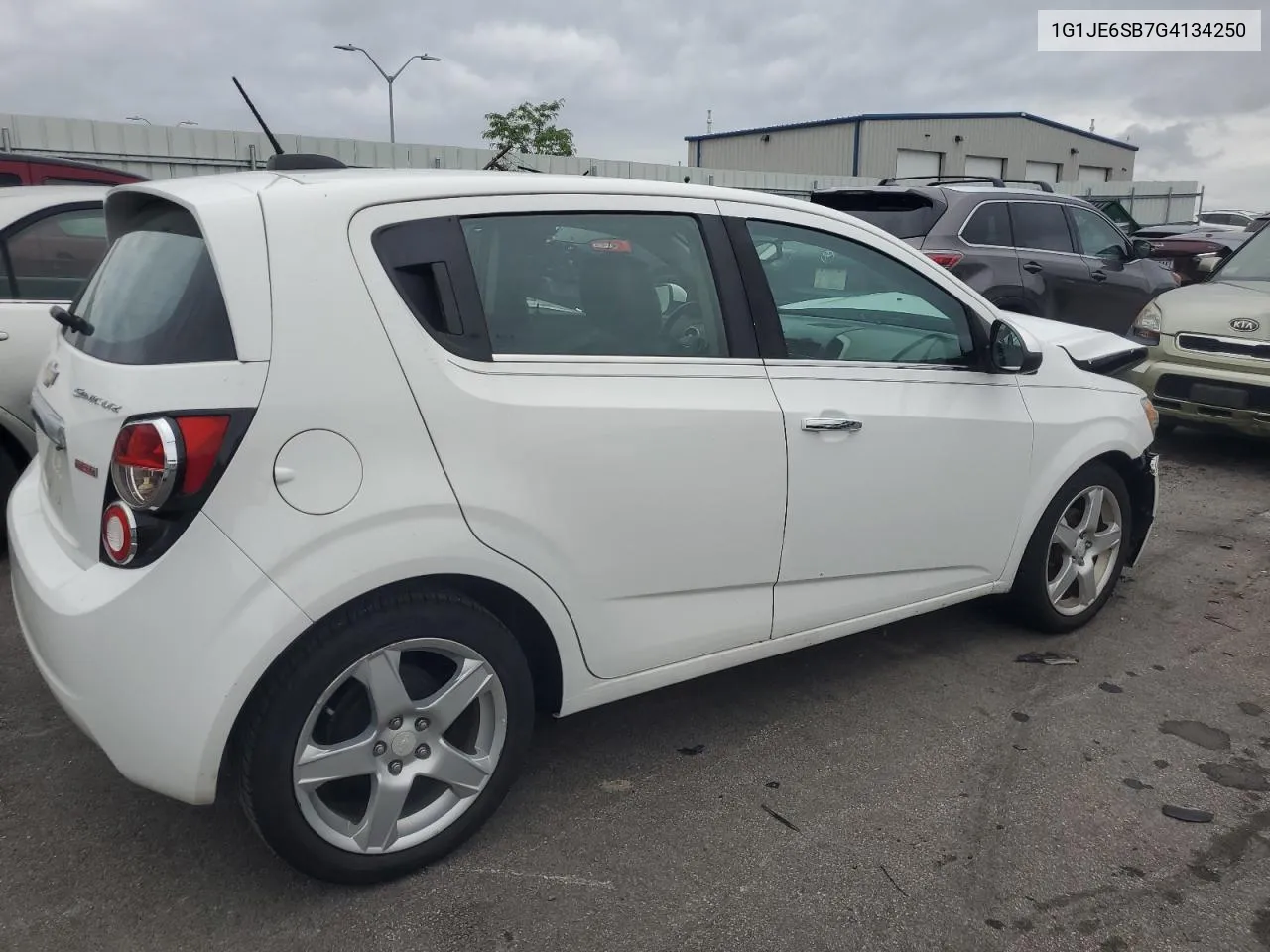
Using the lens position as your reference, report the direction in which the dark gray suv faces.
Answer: facing away from the viewer and to the right of the viewer

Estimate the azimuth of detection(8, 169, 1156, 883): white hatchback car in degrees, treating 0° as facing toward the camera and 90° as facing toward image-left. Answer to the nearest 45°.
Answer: approximately 225°

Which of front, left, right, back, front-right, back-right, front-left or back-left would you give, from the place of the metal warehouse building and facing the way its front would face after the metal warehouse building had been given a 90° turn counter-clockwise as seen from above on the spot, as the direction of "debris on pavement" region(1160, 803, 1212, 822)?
back-right

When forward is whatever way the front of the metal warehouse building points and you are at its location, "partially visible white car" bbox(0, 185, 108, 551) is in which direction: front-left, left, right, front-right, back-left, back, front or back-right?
front-right

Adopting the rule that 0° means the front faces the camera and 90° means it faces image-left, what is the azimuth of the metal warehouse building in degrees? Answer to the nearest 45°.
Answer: approximately 315°

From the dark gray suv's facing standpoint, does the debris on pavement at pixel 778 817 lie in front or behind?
behind

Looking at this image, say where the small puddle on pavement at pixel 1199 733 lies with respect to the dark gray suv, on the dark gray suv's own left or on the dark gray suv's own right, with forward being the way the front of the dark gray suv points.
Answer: on the dark gray suv's own right

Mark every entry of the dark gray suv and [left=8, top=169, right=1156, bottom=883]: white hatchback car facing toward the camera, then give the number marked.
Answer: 0

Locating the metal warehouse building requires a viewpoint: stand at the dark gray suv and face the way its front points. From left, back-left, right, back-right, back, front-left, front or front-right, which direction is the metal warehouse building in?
front-left

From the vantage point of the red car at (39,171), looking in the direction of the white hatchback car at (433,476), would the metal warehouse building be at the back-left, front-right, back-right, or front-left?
back-left

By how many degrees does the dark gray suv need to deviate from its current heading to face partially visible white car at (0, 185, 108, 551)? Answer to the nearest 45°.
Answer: approximately 180°

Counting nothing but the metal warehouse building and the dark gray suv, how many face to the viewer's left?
0
